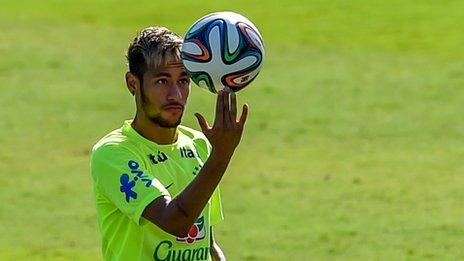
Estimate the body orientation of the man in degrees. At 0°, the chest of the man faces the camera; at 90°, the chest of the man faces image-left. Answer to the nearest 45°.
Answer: approximately 315°
